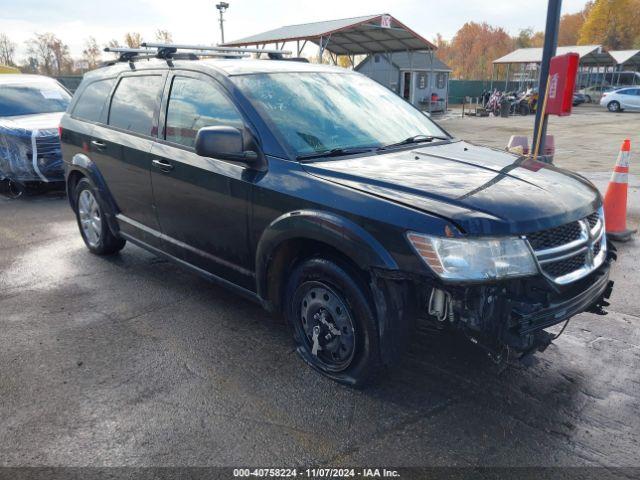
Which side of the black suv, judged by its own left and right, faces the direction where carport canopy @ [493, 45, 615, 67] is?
left

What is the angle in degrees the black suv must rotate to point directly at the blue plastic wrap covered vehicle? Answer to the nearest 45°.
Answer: approximately 180°

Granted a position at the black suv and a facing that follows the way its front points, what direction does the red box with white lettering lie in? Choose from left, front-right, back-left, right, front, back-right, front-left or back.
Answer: left

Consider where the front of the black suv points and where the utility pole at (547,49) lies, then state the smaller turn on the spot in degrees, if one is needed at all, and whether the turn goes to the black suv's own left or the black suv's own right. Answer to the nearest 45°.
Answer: approximately 90° to the black suv's own left

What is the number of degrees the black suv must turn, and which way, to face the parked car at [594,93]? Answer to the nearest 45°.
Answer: approximately 90° to its left

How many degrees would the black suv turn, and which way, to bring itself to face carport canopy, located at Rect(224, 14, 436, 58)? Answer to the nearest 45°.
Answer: approximately 135° to its left

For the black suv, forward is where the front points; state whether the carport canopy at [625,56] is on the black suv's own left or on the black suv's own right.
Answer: on the black suv's own left

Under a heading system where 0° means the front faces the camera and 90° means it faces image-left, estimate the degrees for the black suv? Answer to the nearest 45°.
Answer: approximately 315°

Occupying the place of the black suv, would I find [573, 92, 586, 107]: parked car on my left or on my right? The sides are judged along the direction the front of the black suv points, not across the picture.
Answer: on my left
